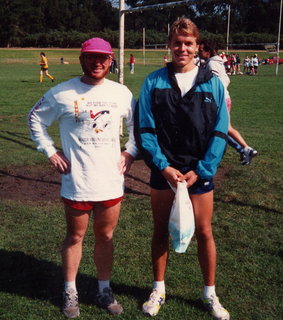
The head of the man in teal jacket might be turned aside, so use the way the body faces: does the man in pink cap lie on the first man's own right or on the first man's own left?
on the first man's own right

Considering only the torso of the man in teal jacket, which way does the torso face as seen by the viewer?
toward the camera

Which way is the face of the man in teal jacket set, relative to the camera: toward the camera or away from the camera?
toward the camera
